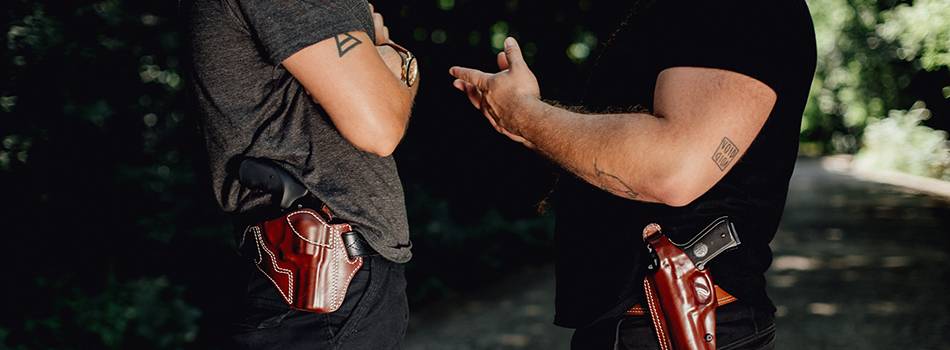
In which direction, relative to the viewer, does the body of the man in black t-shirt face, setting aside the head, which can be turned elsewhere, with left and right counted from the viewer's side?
facing to the left of the viewer

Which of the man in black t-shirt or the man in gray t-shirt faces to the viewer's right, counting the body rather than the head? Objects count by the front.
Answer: the man in gray t-shirt

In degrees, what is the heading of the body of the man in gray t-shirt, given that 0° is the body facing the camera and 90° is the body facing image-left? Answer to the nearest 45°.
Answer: approximately 270°

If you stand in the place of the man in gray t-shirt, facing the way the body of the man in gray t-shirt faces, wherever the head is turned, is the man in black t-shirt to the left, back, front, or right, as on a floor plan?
front

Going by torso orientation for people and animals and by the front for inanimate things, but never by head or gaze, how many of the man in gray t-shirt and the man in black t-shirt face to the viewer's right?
1

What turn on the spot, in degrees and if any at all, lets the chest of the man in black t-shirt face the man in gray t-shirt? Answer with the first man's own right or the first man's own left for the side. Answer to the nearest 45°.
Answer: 0° — they already face them
